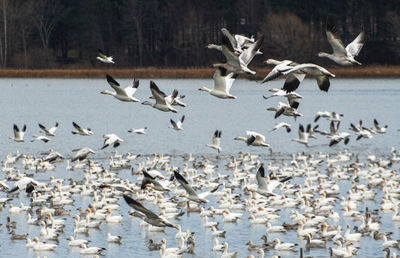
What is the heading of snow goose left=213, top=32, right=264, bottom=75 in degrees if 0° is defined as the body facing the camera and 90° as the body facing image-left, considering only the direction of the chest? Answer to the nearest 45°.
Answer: approximately 90°

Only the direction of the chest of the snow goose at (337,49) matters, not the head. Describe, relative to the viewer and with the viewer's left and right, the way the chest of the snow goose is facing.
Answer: facing to the left of the viewer

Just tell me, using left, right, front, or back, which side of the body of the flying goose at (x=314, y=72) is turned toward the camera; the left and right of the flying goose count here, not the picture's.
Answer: left

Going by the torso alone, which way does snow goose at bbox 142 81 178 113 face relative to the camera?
to the viewer's left
